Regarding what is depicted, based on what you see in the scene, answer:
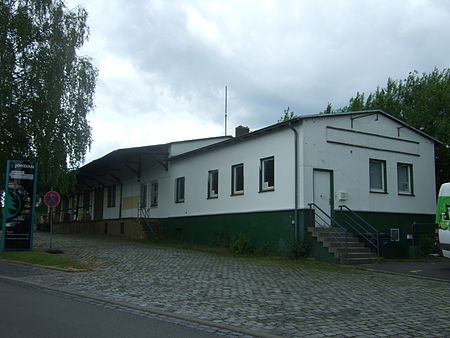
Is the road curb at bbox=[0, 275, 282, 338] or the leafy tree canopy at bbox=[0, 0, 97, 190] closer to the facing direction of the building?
the road curb

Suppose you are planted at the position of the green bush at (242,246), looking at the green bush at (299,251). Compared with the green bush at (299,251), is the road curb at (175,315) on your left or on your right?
right

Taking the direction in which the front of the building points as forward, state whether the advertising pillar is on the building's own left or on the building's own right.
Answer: on the building's own right

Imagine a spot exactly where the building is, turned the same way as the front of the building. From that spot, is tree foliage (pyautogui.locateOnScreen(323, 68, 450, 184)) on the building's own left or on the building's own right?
on the building's own left

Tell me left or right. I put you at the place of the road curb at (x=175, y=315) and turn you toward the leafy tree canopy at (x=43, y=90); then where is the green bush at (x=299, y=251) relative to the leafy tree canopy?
right

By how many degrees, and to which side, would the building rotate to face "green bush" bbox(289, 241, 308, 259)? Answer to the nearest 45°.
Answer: approximately 45° to its right

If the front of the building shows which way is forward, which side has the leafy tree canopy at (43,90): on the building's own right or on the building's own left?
on the building's own right

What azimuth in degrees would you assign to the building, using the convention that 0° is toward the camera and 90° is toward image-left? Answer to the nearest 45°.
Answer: approximately 315°

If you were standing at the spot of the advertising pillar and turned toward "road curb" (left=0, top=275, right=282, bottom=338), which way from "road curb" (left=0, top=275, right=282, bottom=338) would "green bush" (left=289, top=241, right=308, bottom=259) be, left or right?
left
